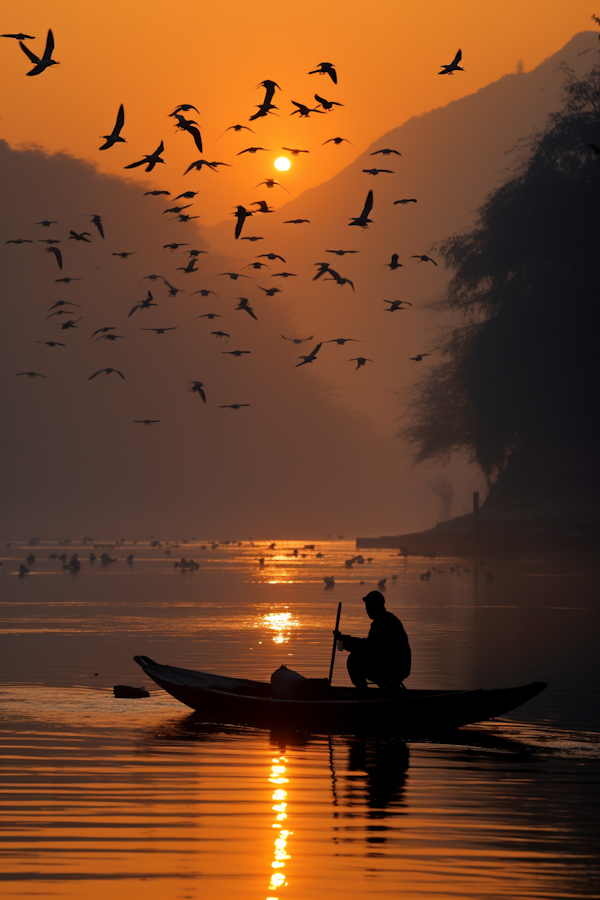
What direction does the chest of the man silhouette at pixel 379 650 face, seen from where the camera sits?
to the viewer's left

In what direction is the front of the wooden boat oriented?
to the viewer's left

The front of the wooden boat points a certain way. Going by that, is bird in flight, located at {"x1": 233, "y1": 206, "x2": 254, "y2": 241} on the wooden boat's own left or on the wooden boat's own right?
on the wooden boat's own right
